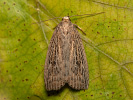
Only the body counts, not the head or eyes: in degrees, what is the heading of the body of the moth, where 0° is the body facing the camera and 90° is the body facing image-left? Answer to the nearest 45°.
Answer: approximately 180°
